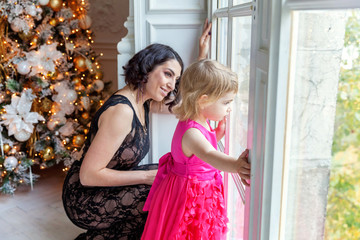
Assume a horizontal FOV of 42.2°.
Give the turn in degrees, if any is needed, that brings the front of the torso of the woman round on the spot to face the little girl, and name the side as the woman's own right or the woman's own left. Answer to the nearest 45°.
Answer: approximately 45° to the woman's own right

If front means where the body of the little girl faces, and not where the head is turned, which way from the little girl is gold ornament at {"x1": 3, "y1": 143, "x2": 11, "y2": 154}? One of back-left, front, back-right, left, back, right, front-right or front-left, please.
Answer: back-left

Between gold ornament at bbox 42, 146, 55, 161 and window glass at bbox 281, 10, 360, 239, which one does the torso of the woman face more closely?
the window glass

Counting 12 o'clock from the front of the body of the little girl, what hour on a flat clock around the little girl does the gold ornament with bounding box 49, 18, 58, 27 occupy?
The gold ornament is roughly at 8 o'clock from the little girl.

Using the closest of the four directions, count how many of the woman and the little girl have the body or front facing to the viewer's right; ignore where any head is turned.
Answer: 2

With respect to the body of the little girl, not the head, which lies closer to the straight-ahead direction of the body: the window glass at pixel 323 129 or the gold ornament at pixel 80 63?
the window glass

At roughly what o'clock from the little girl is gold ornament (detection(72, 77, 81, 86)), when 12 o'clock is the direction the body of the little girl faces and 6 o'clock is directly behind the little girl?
The gold ornament is roughly at 8 o'clock from the little girl.

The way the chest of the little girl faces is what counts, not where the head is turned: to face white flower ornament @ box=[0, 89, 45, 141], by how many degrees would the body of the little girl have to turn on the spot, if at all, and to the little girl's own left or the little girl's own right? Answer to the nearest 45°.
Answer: approximately 135° to the little girl's own left

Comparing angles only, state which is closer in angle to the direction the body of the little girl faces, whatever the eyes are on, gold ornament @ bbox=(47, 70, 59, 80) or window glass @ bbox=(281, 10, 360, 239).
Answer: the window glass

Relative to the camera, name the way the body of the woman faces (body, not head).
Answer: to the viewer's right

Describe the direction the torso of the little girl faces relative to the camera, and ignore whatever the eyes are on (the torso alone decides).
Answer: to the viewer's right

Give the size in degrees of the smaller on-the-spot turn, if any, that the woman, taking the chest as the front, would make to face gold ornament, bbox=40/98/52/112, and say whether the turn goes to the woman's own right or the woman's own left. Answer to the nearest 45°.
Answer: approximately 135° to the woman's own left
